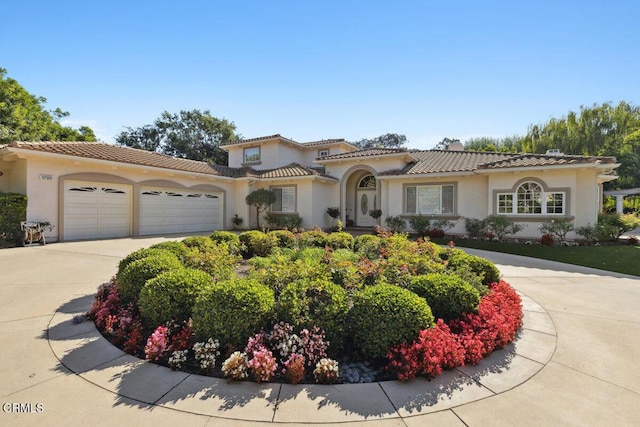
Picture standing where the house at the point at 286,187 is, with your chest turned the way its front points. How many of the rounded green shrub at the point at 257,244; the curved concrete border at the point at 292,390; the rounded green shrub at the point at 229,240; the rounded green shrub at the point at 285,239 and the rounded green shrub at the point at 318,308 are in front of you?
5

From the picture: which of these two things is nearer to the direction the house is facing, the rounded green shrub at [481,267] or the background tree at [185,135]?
the rounded green shrub

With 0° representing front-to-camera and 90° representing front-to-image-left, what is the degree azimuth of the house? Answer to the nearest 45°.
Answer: approximately 0°

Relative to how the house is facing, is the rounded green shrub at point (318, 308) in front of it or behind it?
in front

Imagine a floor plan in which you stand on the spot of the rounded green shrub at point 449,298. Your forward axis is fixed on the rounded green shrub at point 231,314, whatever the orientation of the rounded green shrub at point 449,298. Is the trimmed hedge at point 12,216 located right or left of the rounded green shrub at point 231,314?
right

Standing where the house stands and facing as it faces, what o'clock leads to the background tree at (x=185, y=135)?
The background tree is roughly at 5 o'clock from the house.

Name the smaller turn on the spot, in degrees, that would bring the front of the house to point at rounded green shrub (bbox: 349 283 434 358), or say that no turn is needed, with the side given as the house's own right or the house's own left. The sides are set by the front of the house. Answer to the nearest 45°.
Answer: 0° — it already faces it

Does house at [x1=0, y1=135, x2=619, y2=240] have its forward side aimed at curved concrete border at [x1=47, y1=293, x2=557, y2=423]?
yes

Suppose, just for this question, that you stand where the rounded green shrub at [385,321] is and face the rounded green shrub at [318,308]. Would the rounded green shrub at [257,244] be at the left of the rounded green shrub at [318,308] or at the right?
right

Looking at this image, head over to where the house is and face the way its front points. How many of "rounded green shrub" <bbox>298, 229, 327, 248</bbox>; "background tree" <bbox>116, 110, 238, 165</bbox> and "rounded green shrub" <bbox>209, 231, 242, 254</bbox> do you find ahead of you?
2

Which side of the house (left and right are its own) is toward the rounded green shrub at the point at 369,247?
front

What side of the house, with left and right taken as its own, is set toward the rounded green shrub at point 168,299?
front

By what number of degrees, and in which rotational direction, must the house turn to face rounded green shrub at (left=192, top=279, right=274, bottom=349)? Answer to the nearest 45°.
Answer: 0° — it already faces it

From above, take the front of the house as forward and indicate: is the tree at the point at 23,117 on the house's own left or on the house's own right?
on the house's own right

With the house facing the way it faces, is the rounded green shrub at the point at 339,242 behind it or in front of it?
in front

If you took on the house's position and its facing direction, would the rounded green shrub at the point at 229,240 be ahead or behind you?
ahead
